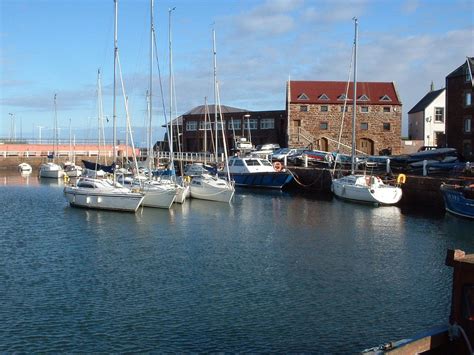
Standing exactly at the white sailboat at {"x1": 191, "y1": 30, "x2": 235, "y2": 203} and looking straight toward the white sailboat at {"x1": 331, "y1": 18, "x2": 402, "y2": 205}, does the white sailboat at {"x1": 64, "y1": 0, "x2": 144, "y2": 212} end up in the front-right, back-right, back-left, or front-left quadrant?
back-right

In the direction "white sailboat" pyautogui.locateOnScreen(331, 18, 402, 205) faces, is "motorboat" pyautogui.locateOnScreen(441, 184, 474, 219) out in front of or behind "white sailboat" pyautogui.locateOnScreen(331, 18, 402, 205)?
behind

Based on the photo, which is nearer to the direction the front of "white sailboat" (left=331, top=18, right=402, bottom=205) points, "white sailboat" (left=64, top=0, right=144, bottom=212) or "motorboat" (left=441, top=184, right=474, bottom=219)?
the white sailboat
